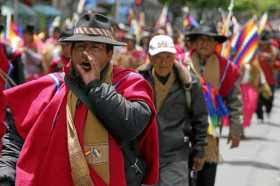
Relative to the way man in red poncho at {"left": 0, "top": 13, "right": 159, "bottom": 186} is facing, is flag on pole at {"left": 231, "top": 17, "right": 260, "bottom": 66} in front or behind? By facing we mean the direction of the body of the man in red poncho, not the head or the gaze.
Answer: behind

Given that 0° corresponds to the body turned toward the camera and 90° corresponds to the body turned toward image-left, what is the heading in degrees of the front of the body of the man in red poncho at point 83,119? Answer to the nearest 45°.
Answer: approximately 0°

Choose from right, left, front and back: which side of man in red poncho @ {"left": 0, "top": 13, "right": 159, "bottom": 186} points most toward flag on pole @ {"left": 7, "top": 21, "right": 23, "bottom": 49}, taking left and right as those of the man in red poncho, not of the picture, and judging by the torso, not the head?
back
